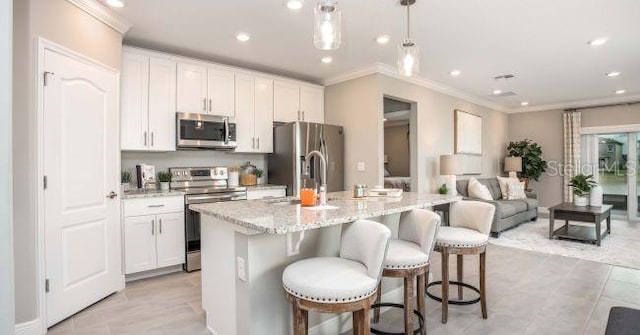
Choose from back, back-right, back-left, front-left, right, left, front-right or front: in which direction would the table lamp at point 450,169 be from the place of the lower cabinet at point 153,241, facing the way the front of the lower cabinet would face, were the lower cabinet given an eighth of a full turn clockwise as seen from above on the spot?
back-left

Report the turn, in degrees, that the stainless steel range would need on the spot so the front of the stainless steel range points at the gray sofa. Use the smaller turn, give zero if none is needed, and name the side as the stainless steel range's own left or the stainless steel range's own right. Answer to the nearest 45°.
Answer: approximately 90° to the stainless steel range's own left

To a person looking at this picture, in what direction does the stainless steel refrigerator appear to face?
facing the viewer and to the right of the viewer

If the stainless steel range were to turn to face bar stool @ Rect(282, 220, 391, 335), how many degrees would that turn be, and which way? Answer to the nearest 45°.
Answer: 0° — it already faces it

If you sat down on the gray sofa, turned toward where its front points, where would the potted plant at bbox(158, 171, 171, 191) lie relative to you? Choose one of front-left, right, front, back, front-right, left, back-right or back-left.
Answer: right

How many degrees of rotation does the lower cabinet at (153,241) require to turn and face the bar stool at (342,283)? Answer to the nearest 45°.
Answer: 0° — it already faces it

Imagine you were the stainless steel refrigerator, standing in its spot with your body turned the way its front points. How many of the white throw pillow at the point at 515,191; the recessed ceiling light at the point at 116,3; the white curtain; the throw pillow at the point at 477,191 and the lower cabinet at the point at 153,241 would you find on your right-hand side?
2

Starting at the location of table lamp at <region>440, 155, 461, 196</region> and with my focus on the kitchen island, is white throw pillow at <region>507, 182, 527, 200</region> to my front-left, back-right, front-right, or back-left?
back-left

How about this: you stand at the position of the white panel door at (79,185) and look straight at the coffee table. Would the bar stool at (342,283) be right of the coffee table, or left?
right

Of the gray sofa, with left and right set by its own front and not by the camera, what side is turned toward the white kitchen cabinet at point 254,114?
right

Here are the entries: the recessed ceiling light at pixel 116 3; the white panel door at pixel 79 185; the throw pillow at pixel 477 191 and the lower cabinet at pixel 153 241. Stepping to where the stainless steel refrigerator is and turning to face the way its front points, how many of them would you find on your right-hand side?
3

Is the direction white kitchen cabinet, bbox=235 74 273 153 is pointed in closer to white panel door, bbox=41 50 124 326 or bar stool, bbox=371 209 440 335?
the bar stool

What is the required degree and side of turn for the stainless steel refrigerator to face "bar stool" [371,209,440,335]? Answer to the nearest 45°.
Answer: approximately 45° to its right

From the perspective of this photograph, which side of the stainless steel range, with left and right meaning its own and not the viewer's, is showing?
front

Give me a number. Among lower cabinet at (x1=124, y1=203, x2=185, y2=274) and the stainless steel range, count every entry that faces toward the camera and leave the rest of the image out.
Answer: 2

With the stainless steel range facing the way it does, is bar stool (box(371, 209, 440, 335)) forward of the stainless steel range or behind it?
forward

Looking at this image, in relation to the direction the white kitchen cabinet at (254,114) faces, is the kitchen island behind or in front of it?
in front
